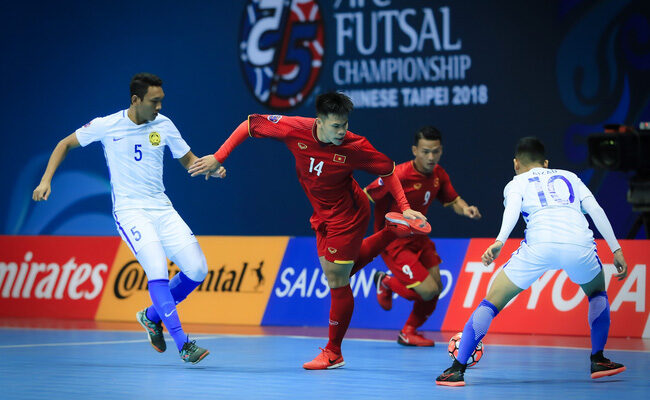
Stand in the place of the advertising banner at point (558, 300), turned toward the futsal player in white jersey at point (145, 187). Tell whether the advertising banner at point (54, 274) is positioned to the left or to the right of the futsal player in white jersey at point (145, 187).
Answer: right

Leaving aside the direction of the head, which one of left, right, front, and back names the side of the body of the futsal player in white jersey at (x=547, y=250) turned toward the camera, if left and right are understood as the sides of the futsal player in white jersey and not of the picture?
back

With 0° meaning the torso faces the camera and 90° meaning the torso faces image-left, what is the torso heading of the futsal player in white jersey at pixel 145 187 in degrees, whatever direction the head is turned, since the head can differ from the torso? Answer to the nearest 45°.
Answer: approximately 315°

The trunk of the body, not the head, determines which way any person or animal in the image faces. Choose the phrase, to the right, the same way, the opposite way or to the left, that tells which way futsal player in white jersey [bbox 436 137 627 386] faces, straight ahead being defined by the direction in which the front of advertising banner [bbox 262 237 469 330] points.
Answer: the opposite way

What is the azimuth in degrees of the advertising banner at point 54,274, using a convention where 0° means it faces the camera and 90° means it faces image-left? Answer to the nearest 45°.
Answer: approximately 0°
